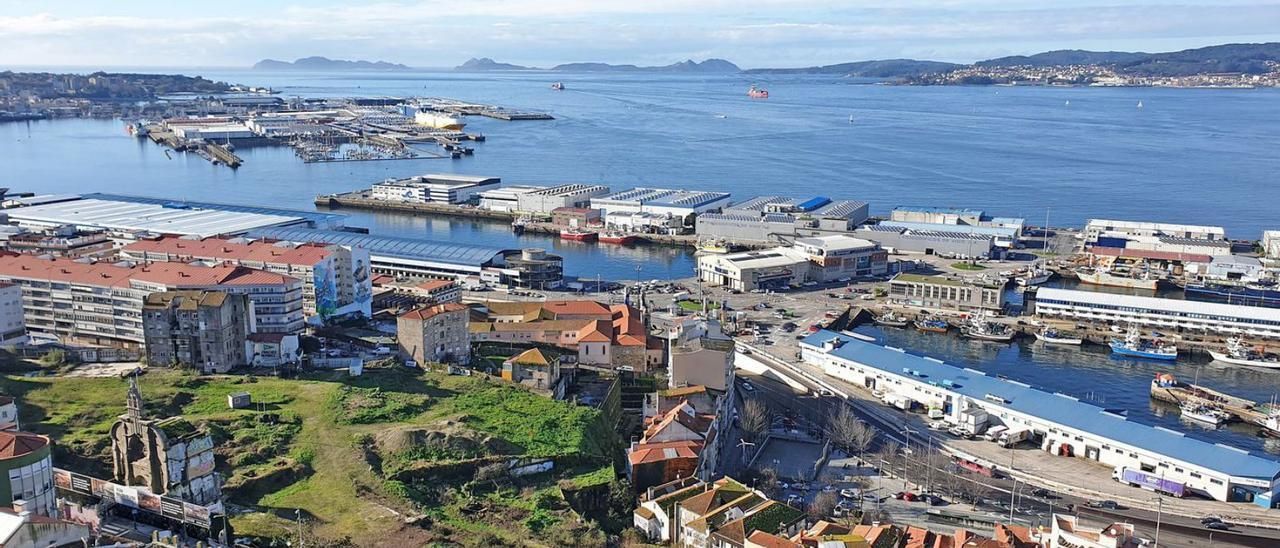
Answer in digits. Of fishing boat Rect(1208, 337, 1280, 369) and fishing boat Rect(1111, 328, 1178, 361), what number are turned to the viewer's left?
2

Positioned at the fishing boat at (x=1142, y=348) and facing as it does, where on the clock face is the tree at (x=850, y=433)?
The tree is roughly at 10 o'clock from the fishing boat.

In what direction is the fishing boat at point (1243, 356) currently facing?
to the viewer's left

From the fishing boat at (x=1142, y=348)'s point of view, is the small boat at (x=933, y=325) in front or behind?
in front

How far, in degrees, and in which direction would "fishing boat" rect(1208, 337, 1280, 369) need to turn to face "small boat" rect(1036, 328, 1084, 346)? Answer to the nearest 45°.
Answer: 0° — it already faces it

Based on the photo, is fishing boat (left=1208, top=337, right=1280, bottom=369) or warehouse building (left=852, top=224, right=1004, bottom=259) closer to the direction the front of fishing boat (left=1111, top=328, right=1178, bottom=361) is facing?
the warehouse building

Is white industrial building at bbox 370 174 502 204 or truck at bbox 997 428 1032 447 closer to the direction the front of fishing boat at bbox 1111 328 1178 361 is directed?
the white industrial building

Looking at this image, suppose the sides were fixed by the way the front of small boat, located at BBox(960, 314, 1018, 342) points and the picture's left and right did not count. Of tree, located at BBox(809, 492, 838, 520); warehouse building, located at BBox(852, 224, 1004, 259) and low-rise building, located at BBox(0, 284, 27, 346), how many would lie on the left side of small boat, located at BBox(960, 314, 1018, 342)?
1

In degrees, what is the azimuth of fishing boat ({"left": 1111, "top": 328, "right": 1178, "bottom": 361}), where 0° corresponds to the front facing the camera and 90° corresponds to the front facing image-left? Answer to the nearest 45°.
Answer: approximately 90°

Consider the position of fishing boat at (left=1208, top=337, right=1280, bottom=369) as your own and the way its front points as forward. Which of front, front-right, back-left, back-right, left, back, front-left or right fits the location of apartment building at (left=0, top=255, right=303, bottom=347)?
front-left

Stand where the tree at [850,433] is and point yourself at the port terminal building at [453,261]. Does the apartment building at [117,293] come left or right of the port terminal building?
left
